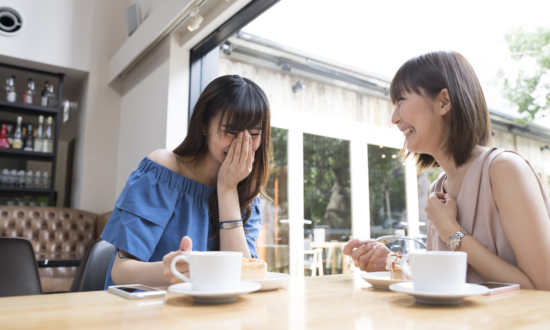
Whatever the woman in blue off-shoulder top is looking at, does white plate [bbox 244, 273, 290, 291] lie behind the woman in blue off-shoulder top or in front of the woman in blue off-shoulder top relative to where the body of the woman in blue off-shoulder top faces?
in front

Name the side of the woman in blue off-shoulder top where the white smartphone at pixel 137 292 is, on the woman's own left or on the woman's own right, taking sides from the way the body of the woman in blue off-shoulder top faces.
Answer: on the woman's own right

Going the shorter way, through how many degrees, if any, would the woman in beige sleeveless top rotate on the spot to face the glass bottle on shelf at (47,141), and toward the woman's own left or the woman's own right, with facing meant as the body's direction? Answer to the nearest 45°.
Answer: approximately 45° to the woman's own right

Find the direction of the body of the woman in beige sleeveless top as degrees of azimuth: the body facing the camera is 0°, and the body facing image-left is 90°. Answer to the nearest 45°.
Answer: approximately 90°

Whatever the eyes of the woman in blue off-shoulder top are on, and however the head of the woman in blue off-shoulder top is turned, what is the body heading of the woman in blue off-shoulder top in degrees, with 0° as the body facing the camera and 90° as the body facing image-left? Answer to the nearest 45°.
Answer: approximately 315°

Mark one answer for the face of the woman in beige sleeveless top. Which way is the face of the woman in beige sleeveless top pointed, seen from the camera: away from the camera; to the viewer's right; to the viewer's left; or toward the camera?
to the viewer's left

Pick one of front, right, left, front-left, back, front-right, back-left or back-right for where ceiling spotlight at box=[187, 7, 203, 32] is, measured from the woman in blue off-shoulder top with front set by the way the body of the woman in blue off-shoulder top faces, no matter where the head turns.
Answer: back-left

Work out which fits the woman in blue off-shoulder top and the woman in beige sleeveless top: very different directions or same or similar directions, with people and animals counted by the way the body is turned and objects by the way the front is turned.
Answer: very different directions

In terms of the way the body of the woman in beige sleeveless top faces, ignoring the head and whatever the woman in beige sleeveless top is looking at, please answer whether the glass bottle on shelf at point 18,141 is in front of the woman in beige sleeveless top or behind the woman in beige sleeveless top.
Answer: in front
